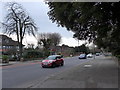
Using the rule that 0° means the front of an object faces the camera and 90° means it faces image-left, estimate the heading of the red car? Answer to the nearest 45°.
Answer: approximately 45°
